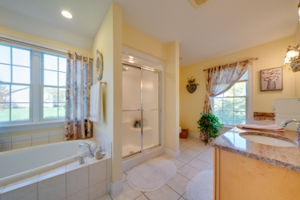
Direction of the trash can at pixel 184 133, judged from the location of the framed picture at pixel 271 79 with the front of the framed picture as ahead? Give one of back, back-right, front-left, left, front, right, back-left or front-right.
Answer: front-right

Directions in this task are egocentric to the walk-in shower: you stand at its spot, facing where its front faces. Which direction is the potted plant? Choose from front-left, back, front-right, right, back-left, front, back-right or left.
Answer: front-left

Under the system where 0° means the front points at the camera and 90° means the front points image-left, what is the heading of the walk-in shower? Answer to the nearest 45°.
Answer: approximately 315°

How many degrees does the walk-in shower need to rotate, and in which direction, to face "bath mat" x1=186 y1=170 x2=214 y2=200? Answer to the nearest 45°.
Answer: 0° — it already faces it

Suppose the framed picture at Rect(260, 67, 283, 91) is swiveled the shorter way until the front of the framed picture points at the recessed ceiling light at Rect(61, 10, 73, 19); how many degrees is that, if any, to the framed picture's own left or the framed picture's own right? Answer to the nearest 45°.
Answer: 0° — it already faces it

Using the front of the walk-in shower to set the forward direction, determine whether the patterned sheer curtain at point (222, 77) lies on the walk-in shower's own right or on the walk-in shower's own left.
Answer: on the walk-in shower's own left

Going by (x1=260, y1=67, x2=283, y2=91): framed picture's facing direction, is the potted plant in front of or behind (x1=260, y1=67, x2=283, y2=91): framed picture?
in front

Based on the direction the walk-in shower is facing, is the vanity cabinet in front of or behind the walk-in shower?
in front

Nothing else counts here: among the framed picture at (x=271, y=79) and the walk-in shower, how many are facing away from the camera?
0

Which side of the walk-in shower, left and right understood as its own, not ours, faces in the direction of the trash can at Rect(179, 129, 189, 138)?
left
